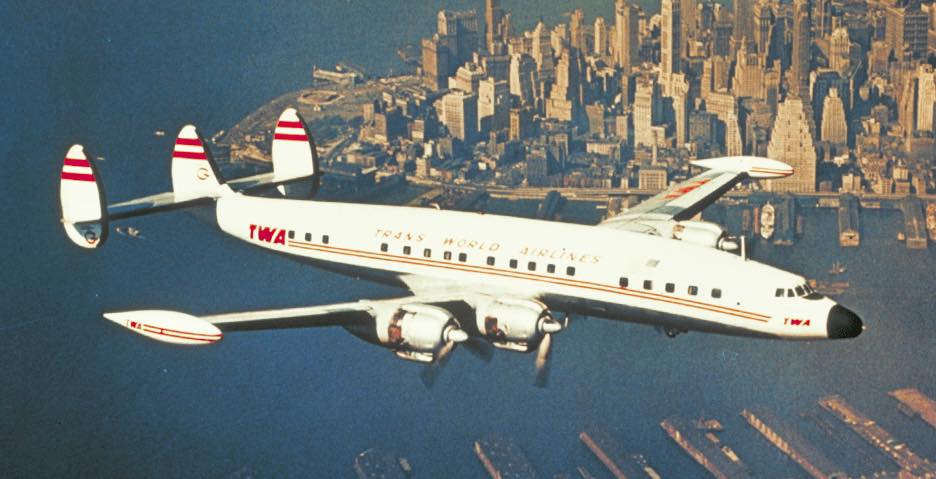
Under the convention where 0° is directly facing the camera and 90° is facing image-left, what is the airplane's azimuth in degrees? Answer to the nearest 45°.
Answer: approximately 315°
